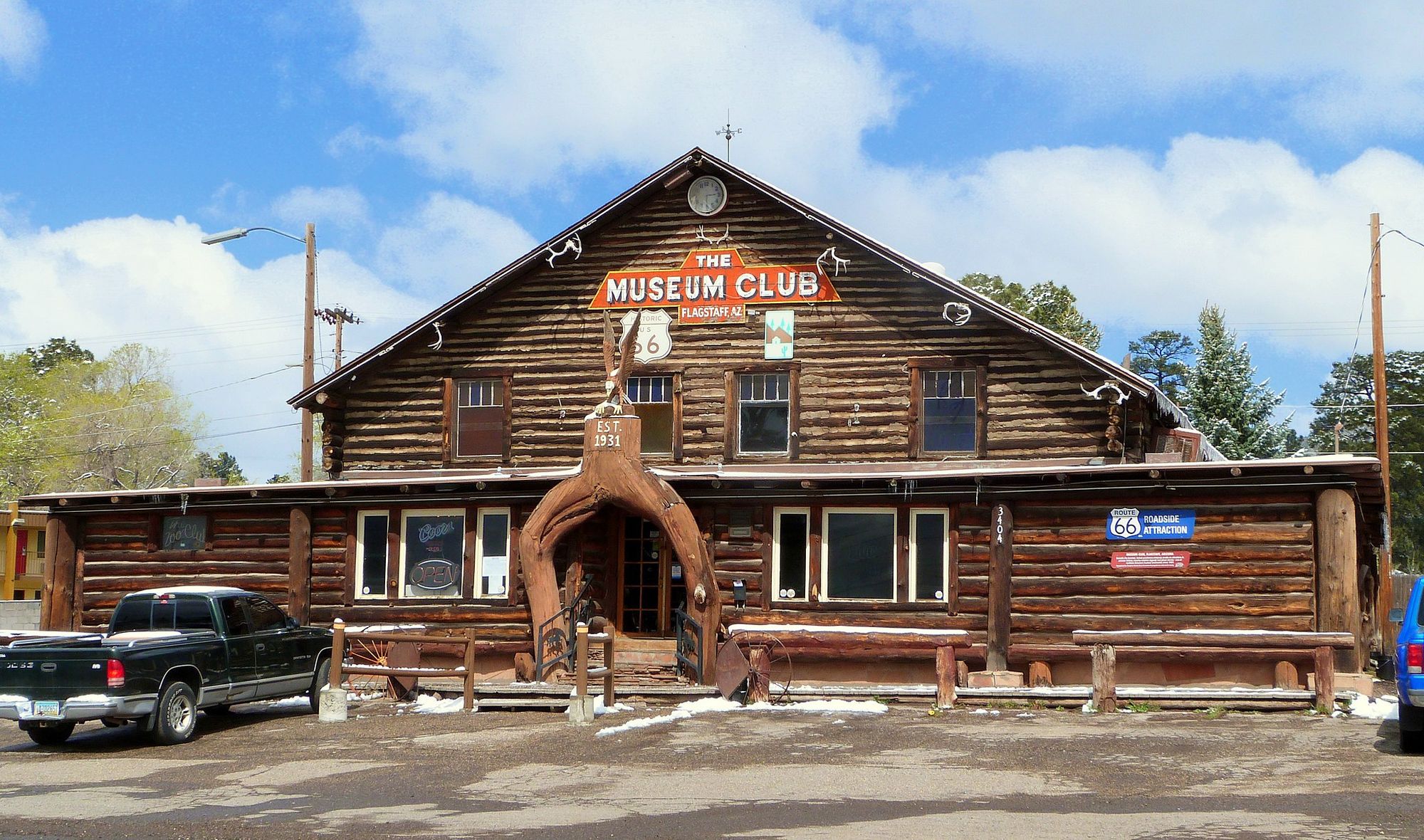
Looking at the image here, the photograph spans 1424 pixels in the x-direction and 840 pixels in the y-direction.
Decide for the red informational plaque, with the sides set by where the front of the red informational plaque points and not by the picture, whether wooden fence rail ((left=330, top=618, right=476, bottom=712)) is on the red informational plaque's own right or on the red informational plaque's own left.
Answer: on the red informational plaque's own right

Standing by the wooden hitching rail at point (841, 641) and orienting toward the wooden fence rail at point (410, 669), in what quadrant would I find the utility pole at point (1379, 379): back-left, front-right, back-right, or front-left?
back-right

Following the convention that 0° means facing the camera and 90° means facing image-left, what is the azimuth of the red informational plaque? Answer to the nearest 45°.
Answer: approximately 0°

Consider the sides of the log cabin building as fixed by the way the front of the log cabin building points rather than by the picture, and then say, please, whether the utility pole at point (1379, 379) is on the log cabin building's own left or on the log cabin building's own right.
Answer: on the log cabin building's own left

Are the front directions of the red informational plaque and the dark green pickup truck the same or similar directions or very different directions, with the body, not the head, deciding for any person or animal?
very different directions

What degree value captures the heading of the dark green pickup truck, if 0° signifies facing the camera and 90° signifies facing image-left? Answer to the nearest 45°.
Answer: approximately 225°

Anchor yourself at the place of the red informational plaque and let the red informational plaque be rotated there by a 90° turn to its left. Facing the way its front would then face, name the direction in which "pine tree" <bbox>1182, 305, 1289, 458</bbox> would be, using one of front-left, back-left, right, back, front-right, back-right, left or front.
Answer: left

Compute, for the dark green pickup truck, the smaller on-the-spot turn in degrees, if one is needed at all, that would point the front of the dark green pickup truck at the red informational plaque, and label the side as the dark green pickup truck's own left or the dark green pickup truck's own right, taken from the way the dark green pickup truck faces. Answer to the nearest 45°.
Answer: approximately 45° to the dark green pickup truck's own right

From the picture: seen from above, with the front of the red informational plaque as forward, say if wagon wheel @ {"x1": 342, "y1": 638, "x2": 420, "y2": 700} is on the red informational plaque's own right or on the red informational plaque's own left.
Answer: on the red informational plaque's own right
